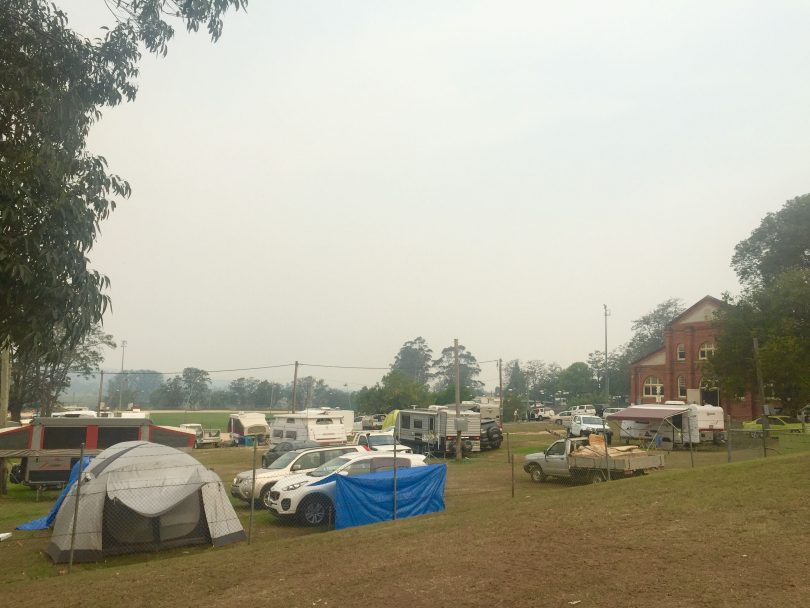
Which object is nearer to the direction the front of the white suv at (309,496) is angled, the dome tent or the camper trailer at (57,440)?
the dome tent

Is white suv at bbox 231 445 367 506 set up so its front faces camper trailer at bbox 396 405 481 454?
no

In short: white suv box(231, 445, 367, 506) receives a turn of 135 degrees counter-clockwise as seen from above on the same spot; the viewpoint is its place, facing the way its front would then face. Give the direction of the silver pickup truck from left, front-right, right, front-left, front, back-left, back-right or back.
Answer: front

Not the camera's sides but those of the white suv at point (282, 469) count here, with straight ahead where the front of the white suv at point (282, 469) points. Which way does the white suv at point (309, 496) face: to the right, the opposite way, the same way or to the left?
the same way

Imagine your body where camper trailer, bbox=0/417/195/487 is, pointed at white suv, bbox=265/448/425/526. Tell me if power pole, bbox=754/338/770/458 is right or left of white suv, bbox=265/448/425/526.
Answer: left

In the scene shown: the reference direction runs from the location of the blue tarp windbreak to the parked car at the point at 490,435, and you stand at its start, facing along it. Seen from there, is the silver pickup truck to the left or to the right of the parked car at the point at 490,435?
right

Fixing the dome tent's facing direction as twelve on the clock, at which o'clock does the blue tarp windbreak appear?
The blue tarp windbreak is roughly at 9 o'clock from the dome tent.

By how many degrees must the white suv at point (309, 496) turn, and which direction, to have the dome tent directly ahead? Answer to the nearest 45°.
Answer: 0° — it already faces it

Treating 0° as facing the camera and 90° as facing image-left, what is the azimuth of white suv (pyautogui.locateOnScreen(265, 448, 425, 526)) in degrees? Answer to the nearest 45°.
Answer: approximately 45°

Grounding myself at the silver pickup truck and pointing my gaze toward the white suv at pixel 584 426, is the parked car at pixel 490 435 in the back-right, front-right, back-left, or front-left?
front-left

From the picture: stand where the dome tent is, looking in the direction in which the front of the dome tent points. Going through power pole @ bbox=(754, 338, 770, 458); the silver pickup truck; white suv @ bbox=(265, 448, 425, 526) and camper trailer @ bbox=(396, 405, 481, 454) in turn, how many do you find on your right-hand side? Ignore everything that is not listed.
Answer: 0

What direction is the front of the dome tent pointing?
toward the camera

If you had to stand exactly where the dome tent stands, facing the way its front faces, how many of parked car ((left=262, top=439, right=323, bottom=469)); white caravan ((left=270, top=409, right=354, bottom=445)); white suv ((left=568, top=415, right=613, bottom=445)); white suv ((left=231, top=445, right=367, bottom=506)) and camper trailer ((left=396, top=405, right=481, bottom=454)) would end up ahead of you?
0

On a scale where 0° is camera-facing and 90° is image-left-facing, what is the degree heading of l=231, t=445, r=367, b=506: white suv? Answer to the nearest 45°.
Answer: approximately 45°

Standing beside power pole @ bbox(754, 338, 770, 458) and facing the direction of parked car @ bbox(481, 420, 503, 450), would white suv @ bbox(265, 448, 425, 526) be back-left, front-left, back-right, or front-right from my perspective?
front-left

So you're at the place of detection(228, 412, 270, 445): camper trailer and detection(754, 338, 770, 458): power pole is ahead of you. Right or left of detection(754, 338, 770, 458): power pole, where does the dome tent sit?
right

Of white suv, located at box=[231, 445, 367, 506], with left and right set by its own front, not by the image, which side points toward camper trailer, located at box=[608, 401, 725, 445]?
back

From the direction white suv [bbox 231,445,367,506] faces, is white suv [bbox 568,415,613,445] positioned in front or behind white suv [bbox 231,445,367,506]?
behind

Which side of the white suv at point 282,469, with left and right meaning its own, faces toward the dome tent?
front

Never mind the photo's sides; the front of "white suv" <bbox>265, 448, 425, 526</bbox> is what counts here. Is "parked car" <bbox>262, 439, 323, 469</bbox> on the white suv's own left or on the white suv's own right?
on the white suv's own right
